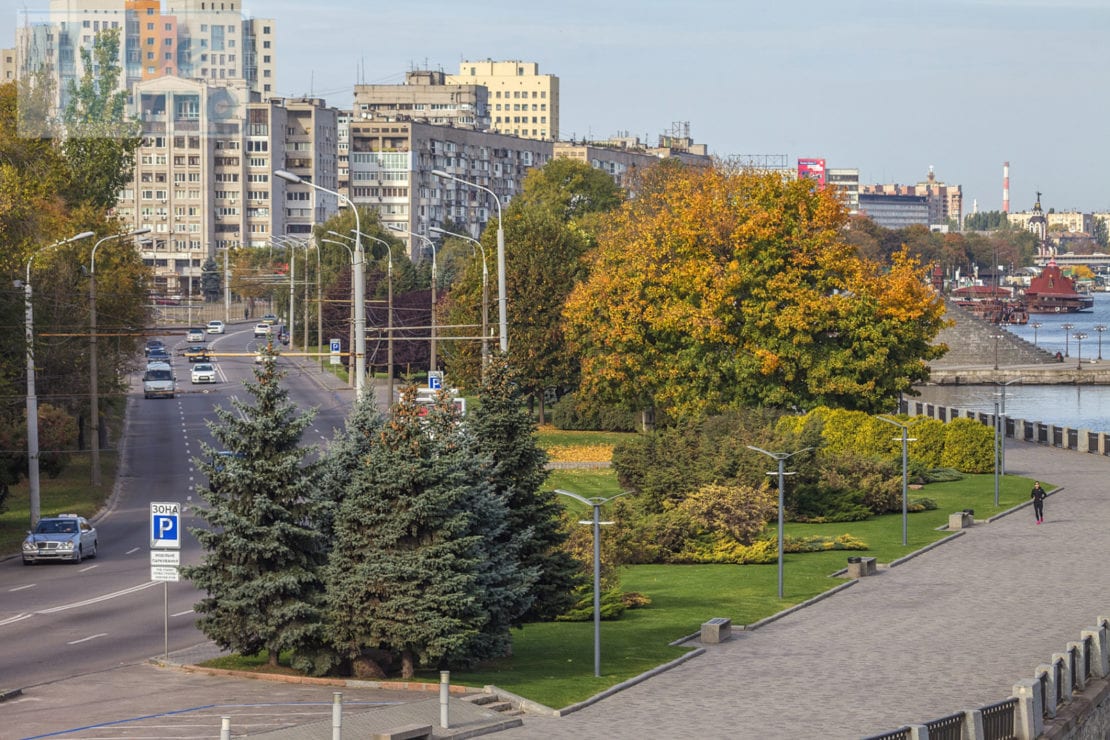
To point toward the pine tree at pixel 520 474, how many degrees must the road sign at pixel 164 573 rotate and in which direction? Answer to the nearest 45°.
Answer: approximately 90° to its left

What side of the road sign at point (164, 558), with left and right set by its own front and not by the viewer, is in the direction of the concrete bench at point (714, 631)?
left

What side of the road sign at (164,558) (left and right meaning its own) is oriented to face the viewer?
front

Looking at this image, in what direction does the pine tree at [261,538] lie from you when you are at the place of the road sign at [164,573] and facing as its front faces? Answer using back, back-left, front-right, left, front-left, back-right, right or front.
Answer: front-left

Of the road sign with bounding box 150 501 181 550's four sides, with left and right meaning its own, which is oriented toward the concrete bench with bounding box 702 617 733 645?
left

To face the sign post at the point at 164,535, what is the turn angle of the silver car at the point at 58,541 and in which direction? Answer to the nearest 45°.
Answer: approximately 45° to its left

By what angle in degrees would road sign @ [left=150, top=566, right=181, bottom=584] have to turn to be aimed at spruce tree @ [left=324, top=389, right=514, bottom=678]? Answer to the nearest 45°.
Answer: approximately 45° to its left

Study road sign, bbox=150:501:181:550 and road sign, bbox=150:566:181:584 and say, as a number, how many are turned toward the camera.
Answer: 2

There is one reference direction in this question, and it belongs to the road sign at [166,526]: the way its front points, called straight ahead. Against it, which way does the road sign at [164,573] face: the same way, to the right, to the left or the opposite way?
the same way

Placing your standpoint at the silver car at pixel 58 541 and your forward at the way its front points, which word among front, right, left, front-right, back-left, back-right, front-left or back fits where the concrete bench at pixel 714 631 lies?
left

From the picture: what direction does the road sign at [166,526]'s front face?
toward the camera

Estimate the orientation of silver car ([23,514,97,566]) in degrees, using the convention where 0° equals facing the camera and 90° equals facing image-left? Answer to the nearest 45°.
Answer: approximately 45°

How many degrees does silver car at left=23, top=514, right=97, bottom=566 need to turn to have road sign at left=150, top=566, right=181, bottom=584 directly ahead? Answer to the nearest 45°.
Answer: approximately 45° to its left
